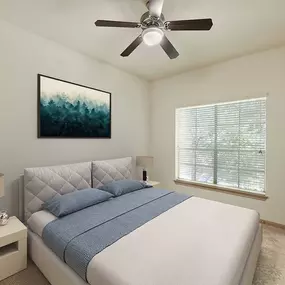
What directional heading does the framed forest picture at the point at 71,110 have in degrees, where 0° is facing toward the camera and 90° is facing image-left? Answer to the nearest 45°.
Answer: approximately 315°

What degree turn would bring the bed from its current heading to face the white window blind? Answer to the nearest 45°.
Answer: approximately 90° to its left

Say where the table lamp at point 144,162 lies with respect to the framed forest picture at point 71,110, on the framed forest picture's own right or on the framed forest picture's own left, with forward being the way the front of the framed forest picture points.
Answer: on the framed forest picture's own left

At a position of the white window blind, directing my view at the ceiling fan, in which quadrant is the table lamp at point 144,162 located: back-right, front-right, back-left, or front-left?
front-right

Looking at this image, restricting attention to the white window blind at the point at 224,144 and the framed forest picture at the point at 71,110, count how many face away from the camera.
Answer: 0

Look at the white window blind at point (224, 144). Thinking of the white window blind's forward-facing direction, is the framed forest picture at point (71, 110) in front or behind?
in front

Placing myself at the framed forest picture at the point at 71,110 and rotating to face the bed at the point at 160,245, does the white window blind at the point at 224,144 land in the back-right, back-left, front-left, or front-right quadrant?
front-left

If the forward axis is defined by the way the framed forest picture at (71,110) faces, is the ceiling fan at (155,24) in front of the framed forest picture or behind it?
in front

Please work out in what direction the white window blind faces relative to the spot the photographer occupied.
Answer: facing the viewer and to the left of the viewer

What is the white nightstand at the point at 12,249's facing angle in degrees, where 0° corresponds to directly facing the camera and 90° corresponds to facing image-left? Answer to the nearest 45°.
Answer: approximately 315°

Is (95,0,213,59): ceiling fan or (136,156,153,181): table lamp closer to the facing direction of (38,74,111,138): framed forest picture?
the ceiling fan

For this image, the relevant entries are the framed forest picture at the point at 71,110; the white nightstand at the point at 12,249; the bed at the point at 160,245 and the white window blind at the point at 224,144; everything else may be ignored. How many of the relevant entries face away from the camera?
0

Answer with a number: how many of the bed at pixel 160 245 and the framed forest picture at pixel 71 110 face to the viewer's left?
0
